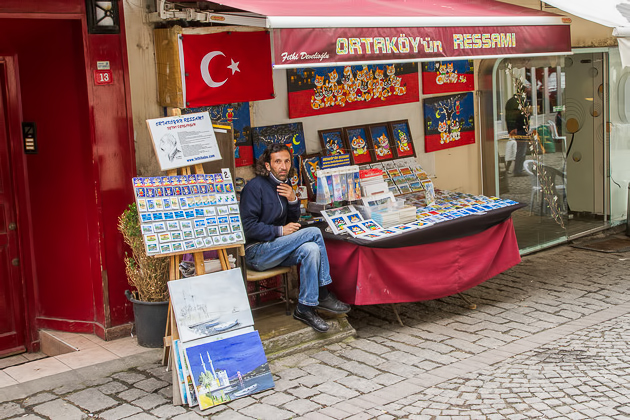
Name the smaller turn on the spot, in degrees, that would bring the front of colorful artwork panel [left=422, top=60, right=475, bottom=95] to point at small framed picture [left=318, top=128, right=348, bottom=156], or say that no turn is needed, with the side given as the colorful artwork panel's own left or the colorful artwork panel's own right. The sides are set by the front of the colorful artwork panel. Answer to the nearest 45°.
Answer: approximately 90° to the colorful artwork panel's own right

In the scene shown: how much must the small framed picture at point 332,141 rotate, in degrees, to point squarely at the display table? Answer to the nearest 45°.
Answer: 0° — it already faces it

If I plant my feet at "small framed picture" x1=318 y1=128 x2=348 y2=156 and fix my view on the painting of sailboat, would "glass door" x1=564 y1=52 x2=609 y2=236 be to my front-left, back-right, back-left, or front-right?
back-left

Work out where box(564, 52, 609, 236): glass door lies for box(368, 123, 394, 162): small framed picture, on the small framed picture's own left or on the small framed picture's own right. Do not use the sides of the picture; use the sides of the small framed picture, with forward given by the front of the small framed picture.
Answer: on the small framed picture's own left

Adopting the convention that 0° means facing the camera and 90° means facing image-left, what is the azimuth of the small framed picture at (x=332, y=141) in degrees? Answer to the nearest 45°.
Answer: approximately 315°

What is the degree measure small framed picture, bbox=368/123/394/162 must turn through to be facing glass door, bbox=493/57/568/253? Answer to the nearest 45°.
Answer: approximately 90° to its left

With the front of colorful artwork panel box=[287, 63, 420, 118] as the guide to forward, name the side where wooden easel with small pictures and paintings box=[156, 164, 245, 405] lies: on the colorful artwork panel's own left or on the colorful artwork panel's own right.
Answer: on the colorful artwork panel's own right

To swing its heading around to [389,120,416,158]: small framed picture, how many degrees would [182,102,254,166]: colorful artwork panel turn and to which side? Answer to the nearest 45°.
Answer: approximately 135° to its left

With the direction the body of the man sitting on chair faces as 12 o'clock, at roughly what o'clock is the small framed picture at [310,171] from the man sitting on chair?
The small framed picture is roughly at 8 o'clock from the man sitting on chair.

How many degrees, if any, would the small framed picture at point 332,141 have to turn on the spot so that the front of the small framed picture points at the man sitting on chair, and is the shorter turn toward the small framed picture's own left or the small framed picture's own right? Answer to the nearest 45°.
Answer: approximately 45° to the small framed picture's own right

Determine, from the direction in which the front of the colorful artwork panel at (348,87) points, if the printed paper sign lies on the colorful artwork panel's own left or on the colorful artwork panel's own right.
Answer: on the colorful artwork panel's own right
